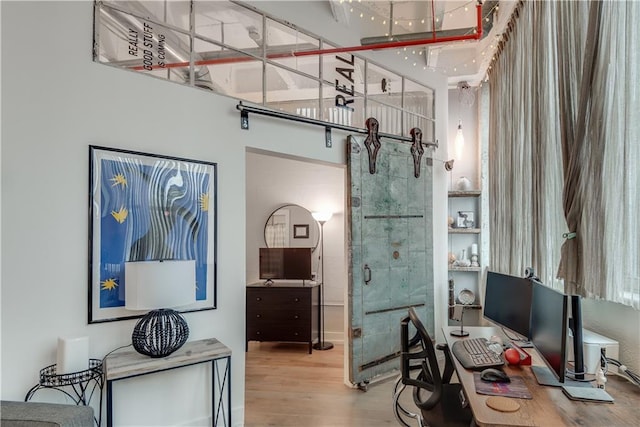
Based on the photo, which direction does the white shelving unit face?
toward the camera

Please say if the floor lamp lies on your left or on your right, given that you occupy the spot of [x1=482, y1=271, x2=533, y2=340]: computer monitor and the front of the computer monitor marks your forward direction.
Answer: on your right

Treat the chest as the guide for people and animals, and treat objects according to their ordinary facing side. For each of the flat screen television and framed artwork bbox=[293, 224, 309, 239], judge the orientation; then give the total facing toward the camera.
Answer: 2

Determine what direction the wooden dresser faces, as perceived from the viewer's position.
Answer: facing the viewer

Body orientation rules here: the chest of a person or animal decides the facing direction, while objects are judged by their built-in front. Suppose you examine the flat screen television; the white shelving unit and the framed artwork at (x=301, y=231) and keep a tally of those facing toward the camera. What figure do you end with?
3

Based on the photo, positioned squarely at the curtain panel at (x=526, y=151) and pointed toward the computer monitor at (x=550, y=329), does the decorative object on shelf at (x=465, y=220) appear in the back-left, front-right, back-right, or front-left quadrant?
back-right

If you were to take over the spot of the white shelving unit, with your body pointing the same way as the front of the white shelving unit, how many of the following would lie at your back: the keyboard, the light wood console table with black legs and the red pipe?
0

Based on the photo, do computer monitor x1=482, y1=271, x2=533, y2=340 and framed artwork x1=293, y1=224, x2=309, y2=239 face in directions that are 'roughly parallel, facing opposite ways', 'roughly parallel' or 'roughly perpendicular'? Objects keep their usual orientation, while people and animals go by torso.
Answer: roughly perpendicular

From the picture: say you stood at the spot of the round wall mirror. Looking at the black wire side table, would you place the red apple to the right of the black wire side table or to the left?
left

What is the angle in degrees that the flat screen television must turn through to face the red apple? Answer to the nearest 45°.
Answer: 0° — it already faces it

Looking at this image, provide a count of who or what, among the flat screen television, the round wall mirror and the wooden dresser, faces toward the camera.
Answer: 3

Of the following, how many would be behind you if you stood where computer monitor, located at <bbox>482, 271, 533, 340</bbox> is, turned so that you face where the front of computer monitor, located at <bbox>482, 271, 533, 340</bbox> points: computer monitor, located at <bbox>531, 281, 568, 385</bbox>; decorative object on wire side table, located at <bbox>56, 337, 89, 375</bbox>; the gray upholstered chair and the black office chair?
0

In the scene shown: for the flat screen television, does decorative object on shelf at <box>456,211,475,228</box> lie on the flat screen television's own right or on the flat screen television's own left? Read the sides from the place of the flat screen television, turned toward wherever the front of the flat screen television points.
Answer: on the flat screen television's own left
